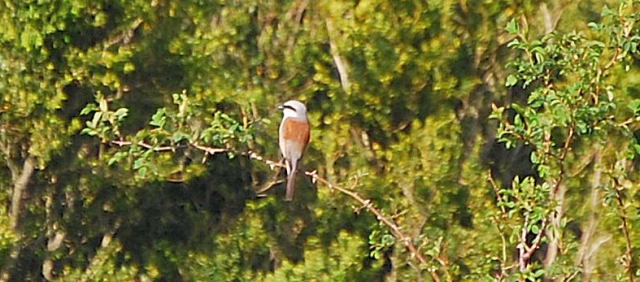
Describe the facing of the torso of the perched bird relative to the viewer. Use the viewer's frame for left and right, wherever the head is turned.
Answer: facing away from the viewer and to the left of the viewer
